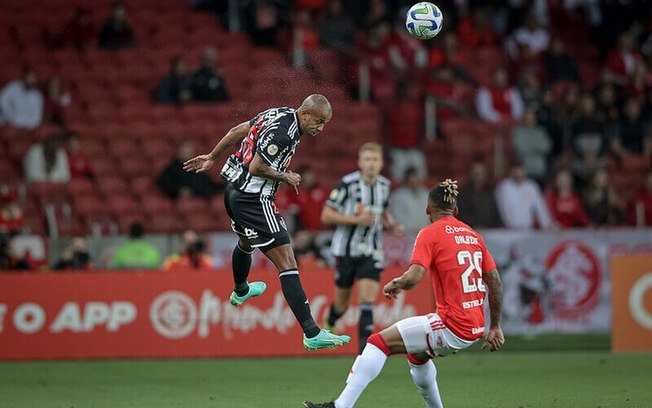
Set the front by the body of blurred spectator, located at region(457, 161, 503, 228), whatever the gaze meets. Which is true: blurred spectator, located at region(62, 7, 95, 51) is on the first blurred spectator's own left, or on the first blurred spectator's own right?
on the first blurred spectator's own right

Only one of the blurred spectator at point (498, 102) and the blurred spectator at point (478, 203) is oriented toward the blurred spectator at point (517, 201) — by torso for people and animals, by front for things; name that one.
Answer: the blurred spectator at point (498, 102)

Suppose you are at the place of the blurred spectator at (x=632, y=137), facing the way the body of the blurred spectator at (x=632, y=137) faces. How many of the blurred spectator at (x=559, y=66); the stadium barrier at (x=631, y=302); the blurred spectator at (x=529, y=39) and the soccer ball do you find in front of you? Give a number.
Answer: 2

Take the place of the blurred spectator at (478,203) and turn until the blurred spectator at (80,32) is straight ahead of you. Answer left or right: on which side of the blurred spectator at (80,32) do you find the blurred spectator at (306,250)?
left

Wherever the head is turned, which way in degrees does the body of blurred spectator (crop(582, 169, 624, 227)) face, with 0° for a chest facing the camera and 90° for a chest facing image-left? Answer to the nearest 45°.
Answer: approximately 0°

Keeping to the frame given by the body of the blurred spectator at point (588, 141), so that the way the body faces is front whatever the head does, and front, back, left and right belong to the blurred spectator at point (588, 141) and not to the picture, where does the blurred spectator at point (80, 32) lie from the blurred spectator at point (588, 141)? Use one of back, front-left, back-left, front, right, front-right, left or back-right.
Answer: right

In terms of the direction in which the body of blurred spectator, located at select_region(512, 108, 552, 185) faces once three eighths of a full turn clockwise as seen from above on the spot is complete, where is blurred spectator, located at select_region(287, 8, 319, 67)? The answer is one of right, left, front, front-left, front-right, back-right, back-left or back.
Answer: front-left

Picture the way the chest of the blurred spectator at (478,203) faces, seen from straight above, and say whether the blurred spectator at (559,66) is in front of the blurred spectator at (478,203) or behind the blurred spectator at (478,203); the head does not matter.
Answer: behind

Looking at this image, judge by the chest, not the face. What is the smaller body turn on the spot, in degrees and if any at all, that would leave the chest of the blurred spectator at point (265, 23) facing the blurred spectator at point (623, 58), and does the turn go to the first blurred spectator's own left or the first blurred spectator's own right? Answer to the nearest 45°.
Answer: approximately 90° to the first blurred spectator's own left

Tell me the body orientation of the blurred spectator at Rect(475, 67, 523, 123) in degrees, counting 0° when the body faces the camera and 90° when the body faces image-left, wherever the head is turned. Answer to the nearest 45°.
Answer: approximately 0°

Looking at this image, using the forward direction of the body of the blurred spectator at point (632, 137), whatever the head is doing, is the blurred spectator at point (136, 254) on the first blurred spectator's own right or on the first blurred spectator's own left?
on the first blurred spectator's own right

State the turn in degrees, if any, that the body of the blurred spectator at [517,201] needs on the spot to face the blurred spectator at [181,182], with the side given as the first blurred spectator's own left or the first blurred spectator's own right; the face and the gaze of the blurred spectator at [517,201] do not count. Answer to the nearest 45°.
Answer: approximately 90° to the first blurred spectator's own right
